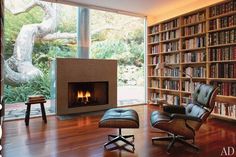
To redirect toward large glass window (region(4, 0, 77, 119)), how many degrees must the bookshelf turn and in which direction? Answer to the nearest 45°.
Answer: approximately 45° to its right

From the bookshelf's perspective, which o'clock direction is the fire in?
The fire is roughly at 1 o'clock from the bookshelf.

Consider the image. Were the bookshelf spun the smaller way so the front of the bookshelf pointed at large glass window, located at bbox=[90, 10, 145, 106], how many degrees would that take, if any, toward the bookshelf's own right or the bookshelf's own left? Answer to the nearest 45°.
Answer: approximately 45° to the bookshelf's own right

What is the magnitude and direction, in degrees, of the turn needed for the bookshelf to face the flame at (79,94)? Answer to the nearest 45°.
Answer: approximately 45° to its right

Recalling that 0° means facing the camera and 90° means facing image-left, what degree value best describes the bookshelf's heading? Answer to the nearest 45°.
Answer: approximately 45°
